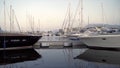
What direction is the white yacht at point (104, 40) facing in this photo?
to the viewer's left

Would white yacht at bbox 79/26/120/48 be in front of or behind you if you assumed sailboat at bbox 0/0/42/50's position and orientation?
in front

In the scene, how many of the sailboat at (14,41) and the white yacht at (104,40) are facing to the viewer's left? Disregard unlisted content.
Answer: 1

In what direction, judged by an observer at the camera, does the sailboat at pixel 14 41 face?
facing to the right of the viewer

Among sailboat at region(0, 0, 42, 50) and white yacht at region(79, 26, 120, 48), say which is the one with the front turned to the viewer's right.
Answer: the sailboat

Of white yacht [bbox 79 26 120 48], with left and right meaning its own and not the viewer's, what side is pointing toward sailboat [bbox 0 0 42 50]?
front
